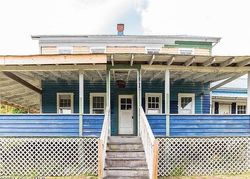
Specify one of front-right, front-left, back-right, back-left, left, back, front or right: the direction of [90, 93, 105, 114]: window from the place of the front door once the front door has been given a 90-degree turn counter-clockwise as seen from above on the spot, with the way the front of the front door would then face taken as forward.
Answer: back

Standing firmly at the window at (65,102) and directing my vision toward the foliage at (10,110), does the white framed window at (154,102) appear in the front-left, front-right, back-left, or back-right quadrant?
back-right

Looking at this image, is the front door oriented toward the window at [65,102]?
no

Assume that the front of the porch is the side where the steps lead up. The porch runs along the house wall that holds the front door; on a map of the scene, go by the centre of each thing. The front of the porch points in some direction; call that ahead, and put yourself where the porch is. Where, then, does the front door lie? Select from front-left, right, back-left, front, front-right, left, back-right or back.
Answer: back

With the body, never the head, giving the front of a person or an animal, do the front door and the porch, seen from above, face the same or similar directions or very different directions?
same or similar directions

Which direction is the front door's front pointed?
toward the camera

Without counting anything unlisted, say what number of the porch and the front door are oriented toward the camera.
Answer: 2

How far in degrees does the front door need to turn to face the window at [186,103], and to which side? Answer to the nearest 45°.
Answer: approximately 90° to its left
